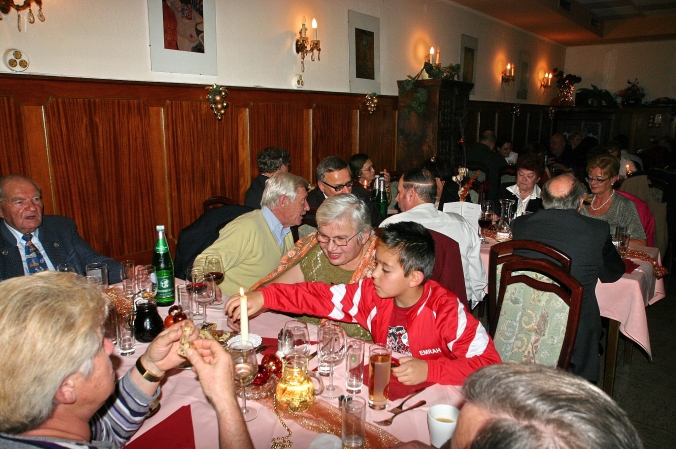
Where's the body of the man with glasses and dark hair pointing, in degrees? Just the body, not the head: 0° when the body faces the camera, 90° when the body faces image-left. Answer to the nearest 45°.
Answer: approximately 315°

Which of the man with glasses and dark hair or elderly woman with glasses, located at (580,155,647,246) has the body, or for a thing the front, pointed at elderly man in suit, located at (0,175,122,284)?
the elderly woman with glasses

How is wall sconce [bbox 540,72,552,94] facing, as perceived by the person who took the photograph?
facing the viewer and to the right of the viewer

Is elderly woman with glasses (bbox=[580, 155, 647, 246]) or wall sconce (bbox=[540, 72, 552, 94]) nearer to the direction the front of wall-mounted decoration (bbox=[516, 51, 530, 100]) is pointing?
the elderly woman with glasses

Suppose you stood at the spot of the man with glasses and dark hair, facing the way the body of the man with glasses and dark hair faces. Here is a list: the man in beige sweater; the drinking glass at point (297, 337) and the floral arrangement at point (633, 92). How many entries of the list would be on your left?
1

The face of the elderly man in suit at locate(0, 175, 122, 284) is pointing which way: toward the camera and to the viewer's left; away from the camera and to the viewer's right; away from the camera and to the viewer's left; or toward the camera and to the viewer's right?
toward the camera and to the viewer's right

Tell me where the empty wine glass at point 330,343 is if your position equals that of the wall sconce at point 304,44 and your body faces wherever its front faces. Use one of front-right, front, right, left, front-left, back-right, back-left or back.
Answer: front-right

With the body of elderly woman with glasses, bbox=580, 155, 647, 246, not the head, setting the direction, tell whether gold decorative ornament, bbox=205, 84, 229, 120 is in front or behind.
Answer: in front

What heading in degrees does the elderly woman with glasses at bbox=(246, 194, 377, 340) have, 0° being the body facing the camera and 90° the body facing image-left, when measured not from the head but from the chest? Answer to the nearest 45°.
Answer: approximately 45°

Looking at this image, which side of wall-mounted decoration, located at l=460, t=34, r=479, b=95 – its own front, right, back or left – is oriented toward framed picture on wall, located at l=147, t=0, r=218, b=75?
right

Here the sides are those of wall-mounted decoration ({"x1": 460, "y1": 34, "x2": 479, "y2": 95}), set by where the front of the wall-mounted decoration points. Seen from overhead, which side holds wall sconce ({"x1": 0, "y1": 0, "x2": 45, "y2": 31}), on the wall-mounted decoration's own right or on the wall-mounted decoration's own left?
on the wall-mounted decoration's own right

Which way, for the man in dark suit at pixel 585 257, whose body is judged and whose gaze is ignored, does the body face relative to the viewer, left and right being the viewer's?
facing away from the viewer
